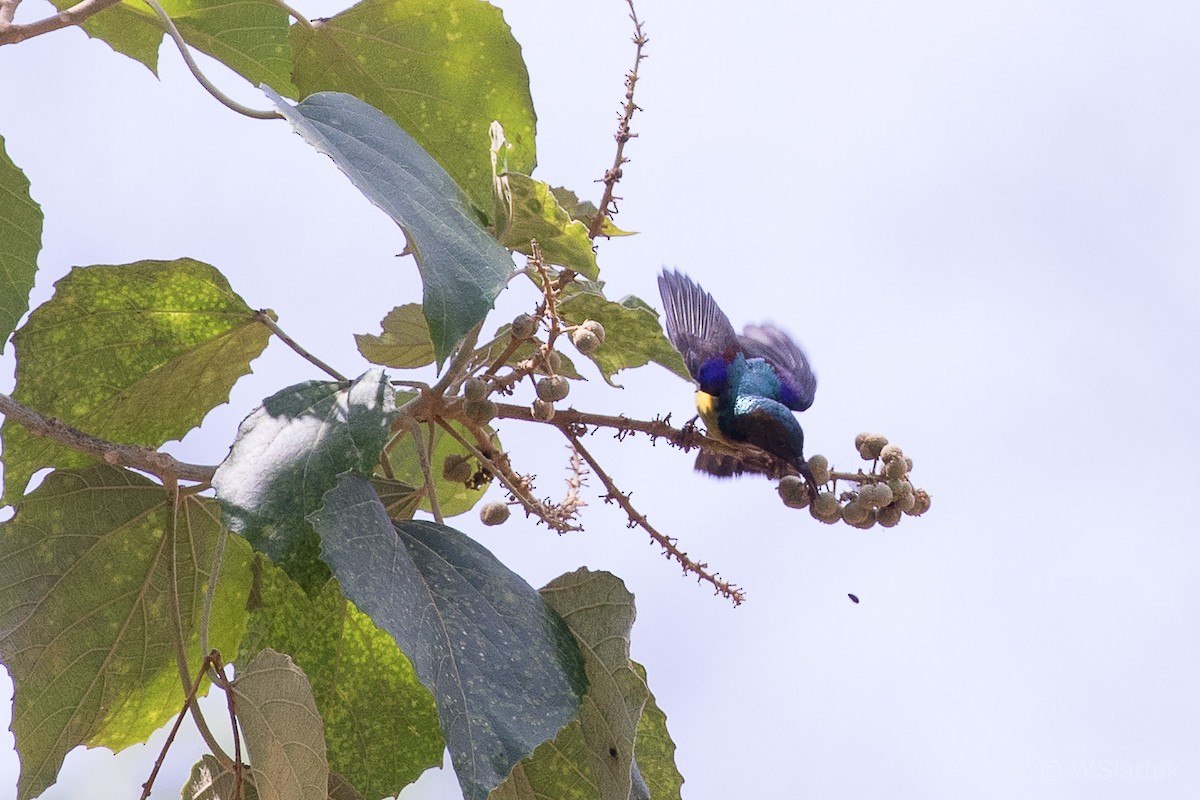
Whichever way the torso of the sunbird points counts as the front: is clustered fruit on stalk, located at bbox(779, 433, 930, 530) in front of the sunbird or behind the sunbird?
in front
